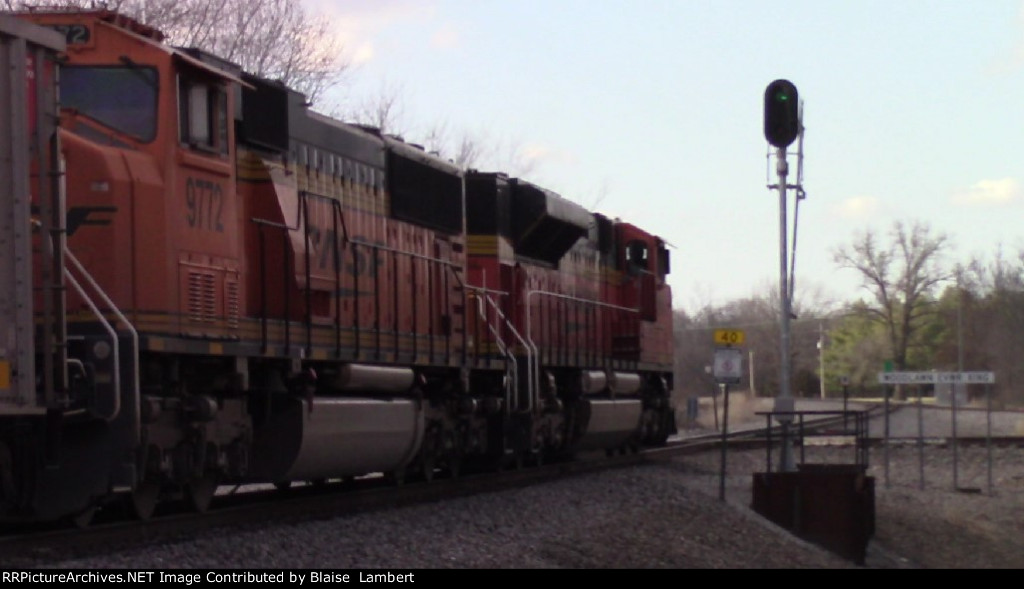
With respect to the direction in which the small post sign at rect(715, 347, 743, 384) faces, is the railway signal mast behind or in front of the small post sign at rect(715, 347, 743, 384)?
in front

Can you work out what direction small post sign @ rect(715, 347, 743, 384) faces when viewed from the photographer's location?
facing the viewer

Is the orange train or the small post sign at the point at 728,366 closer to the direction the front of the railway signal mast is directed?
the orange train

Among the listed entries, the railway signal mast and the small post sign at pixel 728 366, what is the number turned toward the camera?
2

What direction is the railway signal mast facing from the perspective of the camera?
toward the camera

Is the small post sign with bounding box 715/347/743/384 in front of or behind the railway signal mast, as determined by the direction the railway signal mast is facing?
behind
